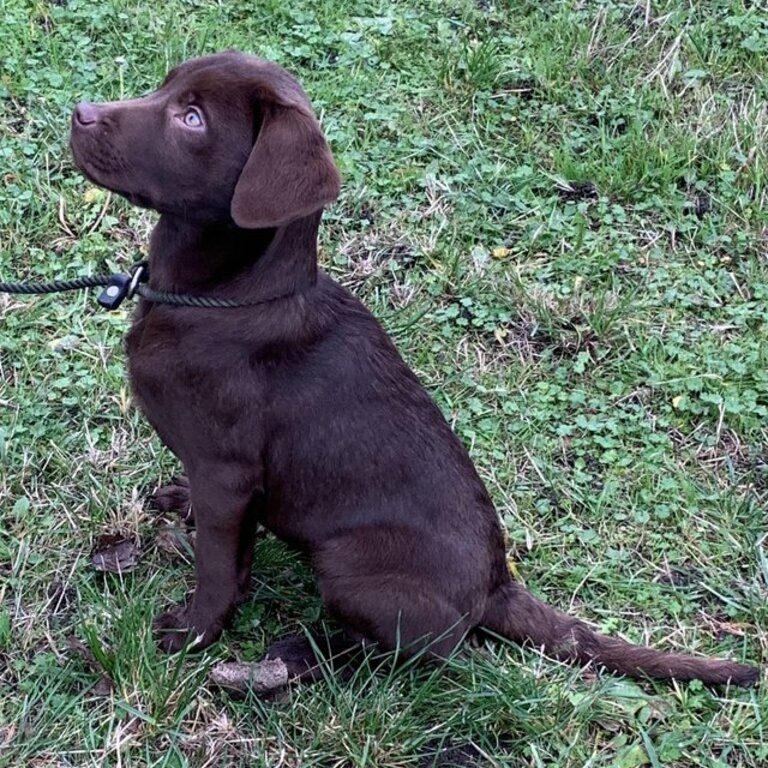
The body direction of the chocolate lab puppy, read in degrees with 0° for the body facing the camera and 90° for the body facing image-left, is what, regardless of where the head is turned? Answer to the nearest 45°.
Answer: approximately 90°
